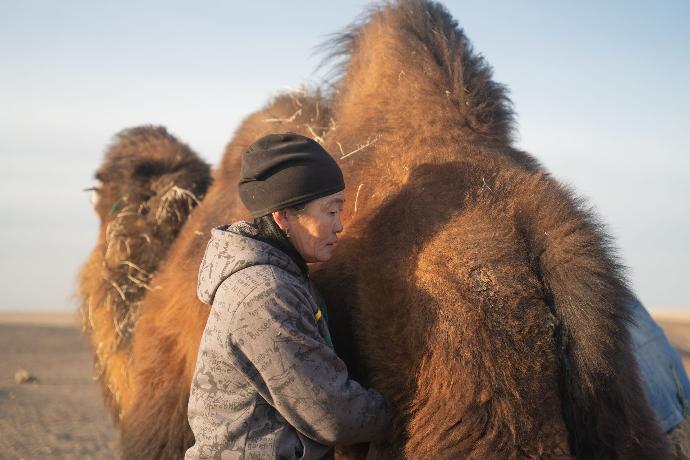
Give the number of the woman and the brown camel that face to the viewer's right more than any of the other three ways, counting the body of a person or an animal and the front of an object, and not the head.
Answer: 1

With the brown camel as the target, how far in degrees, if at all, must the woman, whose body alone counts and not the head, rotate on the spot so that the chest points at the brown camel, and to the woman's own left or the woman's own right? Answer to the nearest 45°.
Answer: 0° — they already face it

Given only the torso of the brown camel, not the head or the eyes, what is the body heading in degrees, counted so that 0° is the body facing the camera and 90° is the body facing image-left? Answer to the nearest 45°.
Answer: approximately 135°

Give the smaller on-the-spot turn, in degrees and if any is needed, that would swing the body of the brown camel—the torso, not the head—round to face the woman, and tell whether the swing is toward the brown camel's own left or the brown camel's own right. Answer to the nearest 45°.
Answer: approximately 45° to the brown camel's own left

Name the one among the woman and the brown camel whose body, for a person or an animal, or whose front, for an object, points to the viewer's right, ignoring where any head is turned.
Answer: the woman

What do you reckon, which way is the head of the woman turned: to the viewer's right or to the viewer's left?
to the viewer's right

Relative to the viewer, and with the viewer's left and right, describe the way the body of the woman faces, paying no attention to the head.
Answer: facing to the right of the viewer
